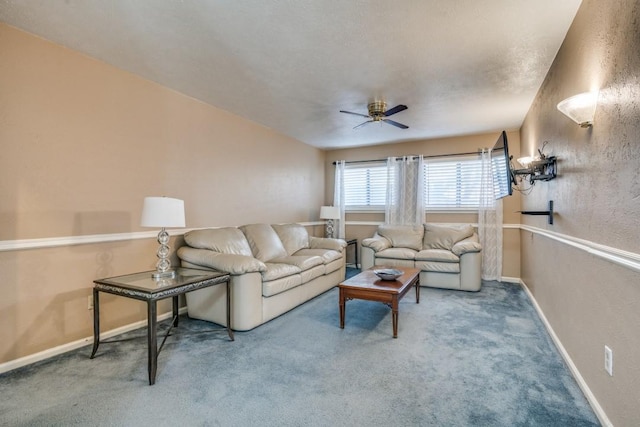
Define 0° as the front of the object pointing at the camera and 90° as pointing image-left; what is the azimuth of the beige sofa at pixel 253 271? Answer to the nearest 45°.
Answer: approximately 315°

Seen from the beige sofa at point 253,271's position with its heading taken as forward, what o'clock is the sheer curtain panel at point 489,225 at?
The sheer curtain panel is roughly at 10 o'clock from the beige sofa.

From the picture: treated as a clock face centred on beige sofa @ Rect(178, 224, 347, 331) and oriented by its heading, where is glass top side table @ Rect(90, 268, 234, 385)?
The glass top side table is roughly at 3 o'clock from the beige sofa.

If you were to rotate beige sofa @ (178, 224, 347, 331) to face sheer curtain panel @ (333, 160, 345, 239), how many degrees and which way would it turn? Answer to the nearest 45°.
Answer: approximately 90° to its left

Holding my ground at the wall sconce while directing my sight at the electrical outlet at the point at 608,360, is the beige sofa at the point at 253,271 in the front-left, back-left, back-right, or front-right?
back-right

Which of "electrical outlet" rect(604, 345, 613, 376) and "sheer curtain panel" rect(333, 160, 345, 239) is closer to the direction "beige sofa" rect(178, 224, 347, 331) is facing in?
the electrical outlet

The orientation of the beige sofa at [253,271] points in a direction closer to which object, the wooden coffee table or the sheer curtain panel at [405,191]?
the wooden coffee table

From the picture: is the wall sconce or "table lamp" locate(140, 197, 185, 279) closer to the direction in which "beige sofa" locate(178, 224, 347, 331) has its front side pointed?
the wall sconce

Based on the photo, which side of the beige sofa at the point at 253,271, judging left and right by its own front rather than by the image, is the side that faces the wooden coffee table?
front

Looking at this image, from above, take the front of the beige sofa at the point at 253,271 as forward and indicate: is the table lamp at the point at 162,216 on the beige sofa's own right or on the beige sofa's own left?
on the beige sofa's own right

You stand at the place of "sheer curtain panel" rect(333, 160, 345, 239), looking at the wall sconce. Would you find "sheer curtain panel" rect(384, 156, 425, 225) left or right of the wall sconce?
left

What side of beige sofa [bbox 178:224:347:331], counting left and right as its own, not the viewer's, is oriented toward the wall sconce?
front

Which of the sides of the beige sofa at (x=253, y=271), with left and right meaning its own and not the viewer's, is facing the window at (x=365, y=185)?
left
